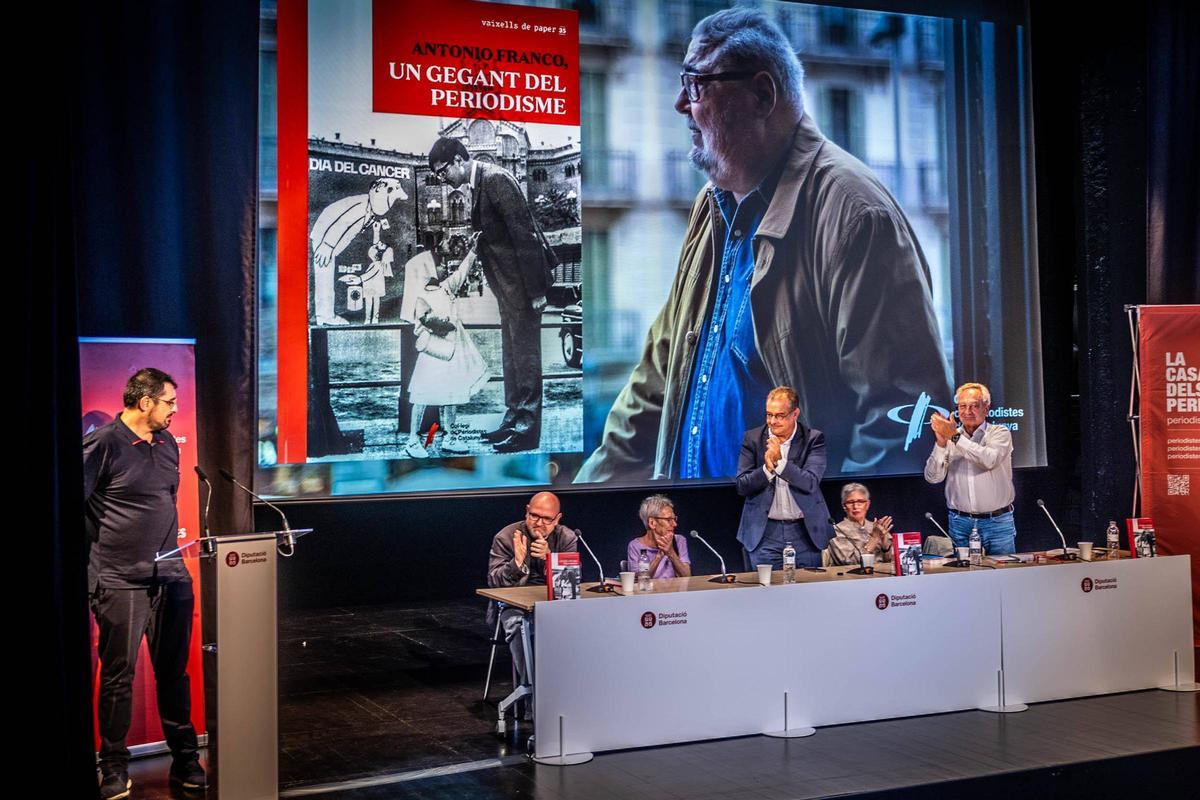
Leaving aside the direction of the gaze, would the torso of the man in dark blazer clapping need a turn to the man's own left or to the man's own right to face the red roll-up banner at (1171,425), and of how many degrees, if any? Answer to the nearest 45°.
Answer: approximately 135° to the man's own left

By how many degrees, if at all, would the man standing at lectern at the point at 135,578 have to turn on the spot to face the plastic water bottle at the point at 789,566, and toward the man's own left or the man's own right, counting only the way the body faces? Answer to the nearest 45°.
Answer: approximately 45° to the man's own left

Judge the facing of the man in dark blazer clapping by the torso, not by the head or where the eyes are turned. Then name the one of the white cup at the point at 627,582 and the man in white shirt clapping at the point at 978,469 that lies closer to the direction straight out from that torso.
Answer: the white cup

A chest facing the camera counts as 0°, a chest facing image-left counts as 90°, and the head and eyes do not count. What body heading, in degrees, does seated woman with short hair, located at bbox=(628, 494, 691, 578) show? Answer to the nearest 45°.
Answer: approximately 315°

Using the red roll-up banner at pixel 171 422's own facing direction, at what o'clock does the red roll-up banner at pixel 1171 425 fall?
the red roll-up banner at pixel 1171 425 is roughly at 9 o'clock from the red roll-up banner at pixel 171 422.

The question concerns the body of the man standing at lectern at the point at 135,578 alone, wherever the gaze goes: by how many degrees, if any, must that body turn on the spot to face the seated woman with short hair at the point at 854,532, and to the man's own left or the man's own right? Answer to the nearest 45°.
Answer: approximately 45° to the man's own left

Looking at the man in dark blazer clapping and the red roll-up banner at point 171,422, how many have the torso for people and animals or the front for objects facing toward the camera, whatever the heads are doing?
2

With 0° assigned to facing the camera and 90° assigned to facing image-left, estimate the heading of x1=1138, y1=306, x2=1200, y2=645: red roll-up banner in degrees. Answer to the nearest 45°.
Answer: approximately 0°

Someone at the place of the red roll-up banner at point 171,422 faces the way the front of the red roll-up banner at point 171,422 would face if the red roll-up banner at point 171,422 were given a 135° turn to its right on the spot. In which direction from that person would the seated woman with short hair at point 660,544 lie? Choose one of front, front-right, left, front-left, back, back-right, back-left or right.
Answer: back-right

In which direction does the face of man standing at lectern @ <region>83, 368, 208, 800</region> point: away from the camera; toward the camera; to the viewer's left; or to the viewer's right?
to the viewer's right

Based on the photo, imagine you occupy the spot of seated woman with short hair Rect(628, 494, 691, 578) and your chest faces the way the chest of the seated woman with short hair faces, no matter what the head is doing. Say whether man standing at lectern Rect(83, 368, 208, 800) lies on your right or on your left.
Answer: on your right

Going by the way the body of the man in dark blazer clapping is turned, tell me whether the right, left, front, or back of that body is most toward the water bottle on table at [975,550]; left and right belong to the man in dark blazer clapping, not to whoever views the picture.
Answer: left

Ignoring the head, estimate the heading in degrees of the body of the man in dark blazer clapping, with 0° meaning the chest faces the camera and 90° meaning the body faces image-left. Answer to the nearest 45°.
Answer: approximately 0°
